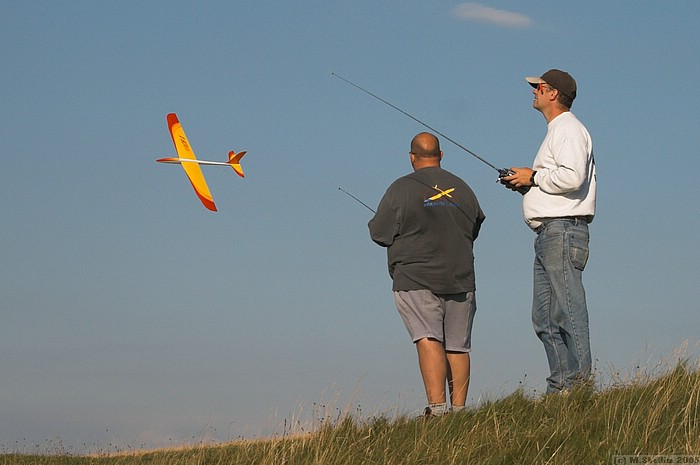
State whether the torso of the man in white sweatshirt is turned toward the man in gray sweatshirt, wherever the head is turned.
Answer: yes

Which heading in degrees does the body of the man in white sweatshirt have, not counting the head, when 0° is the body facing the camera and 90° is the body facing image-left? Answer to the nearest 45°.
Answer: approximately 90°

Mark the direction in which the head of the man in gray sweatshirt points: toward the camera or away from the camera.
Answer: away from the camera

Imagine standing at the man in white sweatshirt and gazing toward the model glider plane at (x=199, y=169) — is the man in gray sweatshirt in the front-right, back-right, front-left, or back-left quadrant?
front-left

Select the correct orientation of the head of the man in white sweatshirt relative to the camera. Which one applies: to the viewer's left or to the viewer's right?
to the viewer's left

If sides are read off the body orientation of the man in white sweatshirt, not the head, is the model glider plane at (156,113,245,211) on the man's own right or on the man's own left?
on the man's own right

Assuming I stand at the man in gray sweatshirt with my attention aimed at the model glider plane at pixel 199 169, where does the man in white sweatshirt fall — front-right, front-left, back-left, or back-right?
back-right
